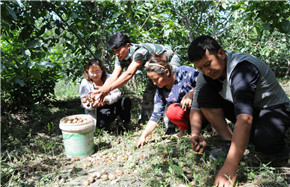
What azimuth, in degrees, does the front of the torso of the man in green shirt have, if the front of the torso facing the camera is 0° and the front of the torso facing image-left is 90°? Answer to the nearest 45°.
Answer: approximately 45°

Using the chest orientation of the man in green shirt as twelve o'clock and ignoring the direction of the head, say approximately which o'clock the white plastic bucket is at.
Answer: The white plastic bucket is roughly at 12 o'clock from the man in green shirt.

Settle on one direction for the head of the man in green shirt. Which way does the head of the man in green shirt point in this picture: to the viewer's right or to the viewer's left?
to the viewer's left

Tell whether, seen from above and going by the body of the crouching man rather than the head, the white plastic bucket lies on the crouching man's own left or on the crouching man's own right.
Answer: on the crouching man's own right

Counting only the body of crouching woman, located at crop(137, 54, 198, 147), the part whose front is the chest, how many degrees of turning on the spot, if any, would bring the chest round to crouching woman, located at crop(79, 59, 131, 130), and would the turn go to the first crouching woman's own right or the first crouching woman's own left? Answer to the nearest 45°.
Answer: approximately 90° to the first crouching woman's own right

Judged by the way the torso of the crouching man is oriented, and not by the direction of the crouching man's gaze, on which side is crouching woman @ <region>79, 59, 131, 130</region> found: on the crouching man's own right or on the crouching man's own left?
on the crouching man's own right
